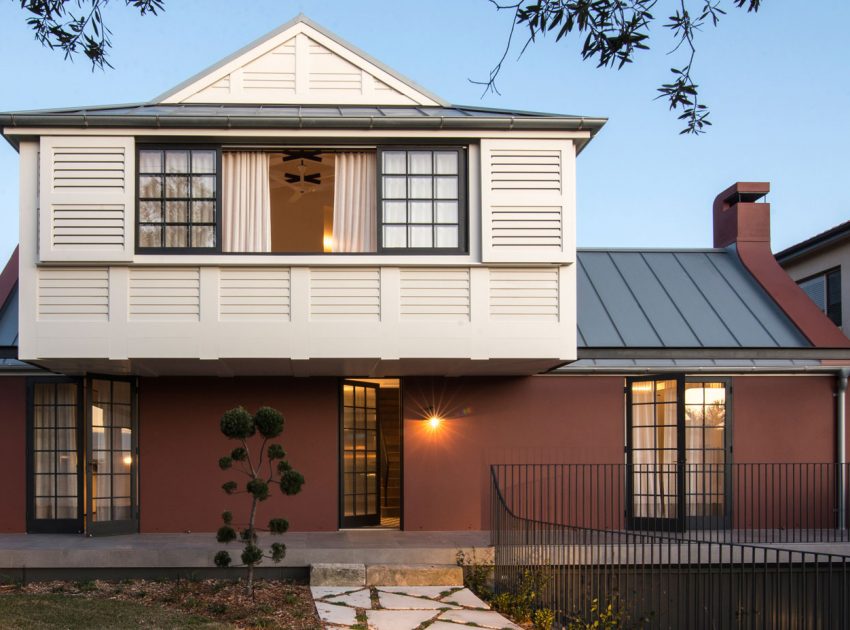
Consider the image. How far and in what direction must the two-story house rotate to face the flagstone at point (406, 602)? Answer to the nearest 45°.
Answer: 0° — it already faces it

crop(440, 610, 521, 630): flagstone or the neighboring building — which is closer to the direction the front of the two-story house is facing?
the flagstone

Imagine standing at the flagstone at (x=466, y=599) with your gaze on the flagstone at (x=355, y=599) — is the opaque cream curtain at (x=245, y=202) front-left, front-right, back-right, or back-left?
front-right

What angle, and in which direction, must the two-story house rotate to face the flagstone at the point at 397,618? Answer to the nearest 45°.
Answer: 0° — it already faces it

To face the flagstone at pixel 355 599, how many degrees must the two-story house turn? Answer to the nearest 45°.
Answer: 0° — it already faces it

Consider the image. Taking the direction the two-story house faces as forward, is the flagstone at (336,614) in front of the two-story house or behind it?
in front

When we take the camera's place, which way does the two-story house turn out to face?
facing the viewer

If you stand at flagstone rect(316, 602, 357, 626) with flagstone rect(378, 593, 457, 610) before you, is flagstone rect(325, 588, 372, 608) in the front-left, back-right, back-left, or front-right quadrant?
front-left
